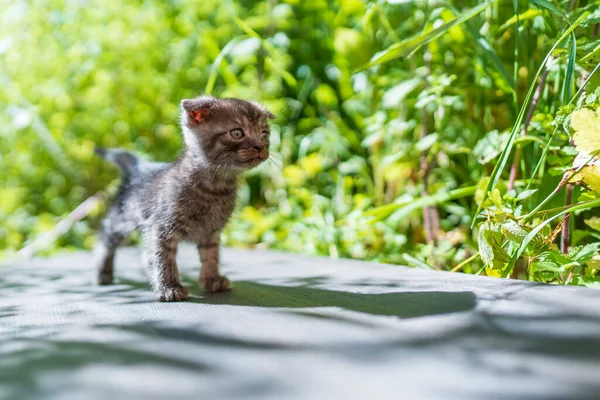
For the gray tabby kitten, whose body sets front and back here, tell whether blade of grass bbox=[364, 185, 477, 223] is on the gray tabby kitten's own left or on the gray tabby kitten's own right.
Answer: on the gray tabby kitten's own left

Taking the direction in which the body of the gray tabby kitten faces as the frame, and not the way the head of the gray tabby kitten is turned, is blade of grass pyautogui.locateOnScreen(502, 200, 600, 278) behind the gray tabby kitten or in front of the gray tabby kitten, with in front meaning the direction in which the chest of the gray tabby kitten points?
in front

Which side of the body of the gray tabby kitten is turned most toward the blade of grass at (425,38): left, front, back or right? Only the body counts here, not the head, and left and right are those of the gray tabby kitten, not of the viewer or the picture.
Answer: left

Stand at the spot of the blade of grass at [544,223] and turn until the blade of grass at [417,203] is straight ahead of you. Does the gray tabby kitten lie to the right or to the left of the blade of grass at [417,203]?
left

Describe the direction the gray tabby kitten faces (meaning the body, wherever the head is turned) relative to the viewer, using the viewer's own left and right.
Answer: facing the viewer and to the right of the viewer

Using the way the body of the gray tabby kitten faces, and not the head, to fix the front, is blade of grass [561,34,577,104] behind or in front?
in front
